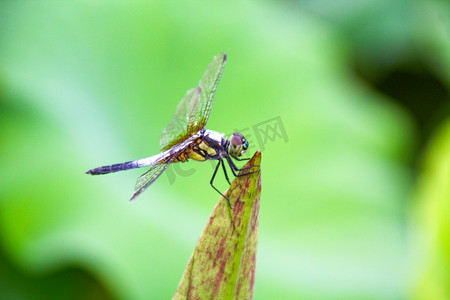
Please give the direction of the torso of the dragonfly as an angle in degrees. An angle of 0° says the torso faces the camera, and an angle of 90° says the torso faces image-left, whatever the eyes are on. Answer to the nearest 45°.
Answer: approximately 270°
